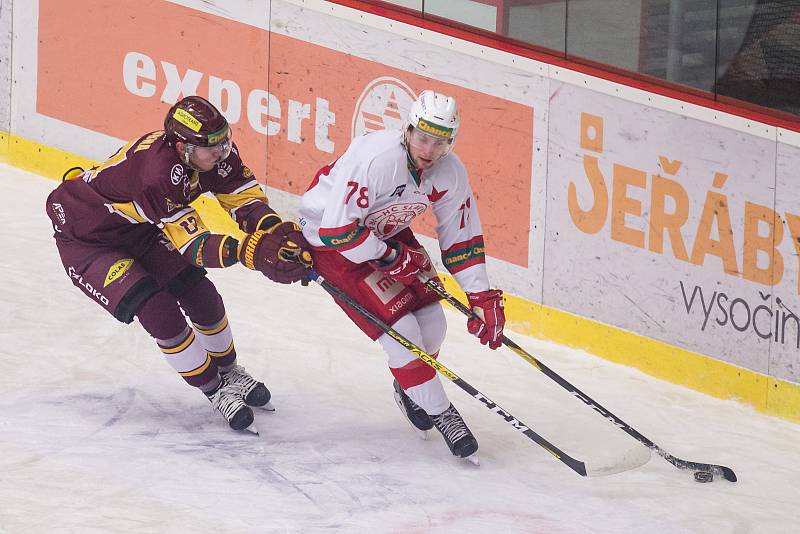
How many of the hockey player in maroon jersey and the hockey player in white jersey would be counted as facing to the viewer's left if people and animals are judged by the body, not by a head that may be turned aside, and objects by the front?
0

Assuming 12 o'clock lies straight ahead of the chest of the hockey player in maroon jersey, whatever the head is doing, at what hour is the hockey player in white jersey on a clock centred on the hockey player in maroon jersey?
The hockey player in white jersey is roughly at 11 o'clock from the hockey player in maroon jersey.
